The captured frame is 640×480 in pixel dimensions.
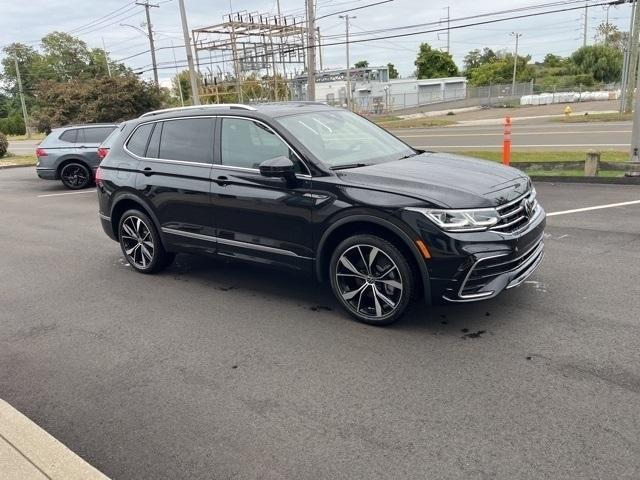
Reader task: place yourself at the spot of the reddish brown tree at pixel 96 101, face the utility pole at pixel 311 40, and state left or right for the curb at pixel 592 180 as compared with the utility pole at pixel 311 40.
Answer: right

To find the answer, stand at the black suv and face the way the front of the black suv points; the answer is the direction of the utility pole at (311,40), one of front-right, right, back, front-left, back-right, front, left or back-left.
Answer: back-left

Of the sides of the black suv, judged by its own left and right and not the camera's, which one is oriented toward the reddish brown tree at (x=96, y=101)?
back

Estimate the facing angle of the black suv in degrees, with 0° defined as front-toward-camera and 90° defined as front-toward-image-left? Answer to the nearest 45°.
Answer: approximately 315°

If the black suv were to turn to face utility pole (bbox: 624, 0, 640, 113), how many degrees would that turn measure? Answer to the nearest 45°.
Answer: approximately 90° to its left

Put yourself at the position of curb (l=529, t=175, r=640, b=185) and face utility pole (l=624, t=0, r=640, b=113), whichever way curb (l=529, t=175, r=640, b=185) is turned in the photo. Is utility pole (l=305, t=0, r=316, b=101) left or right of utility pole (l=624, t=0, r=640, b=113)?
left
